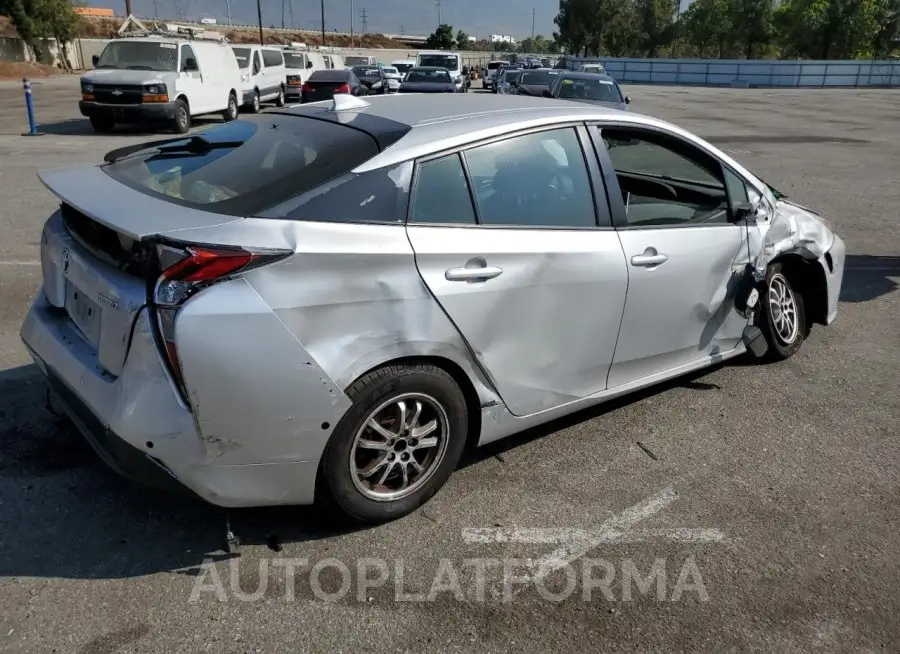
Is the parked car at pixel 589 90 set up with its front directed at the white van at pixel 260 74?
no

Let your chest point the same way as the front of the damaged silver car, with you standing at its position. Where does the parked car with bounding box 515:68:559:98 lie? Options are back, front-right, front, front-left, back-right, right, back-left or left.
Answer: front-left

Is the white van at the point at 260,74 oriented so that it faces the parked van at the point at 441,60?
no

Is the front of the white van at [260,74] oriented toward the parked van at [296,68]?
no

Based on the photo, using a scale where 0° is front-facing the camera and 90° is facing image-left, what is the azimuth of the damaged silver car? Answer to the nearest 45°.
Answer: approximately 225°

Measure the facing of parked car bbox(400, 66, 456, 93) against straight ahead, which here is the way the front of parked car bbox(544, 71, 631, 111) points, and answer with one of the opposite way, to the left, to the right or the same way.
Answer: the same way

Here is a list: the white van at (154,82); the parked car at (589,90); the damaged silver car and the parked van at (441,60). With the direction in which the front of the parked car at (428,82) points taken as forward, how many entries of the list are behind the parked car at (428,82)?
1

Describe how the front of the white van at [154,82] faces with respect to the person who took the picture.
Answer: facing the viewer and to the left of the viewer

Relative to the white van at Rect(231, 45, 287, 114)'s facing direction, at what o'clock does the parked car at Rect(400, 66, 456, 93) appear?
The parked car is roughly at 7 o'clock from the white van.

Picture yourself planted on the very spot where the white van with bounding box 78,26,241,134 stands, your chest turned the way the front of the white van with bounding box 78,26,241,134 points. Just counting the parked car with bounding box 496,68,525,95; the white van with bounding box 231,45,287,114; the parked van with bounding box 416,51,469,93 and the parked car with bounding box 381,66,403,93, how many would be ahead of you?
0
